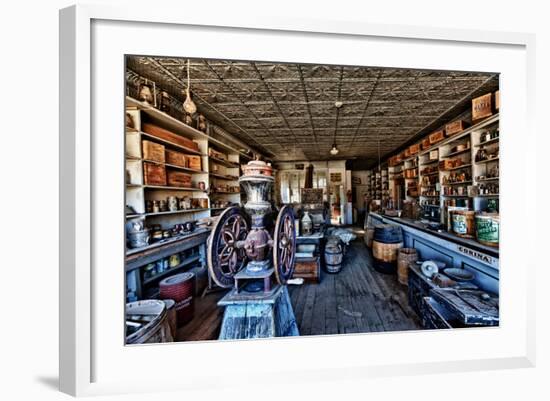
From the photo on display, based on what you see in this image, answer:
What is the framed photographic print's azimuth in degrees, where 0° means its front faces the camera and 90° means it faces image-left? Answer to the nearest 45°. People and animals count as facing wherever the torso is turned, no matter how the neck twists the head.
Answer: approximately 315°
